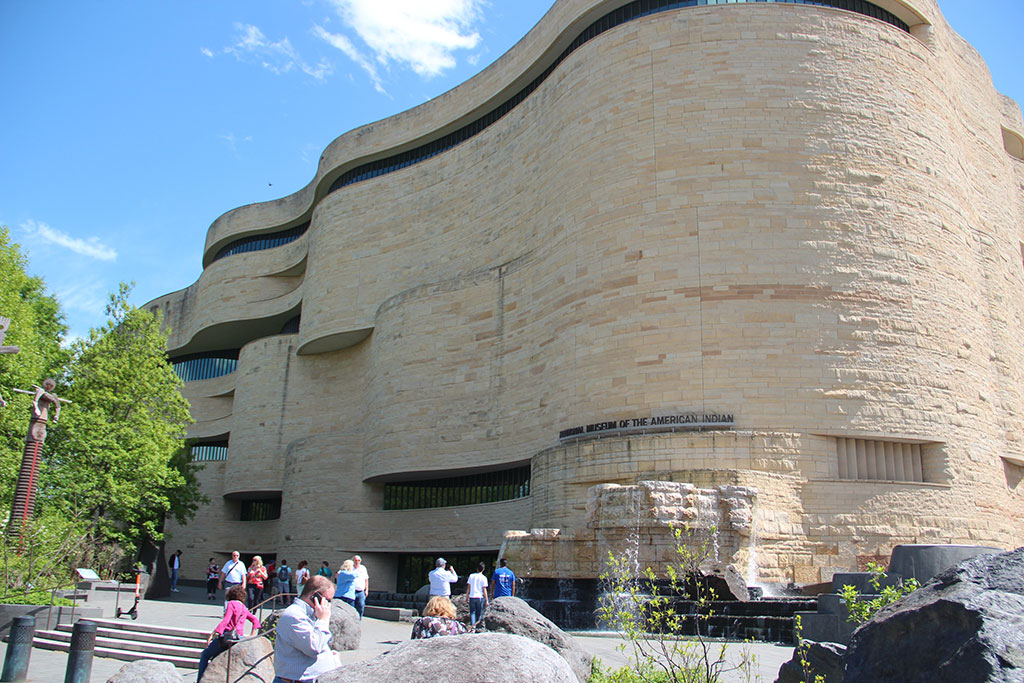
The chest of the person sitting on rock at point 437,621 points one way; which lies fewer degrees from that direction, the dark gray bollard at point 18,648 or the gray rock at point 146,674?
the dark gray bollard

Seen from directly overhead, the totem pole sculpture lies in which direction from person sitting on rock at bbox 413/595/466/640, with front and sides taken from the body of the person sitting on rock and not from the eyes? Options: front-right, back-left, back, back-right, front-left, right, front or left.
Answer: front-left

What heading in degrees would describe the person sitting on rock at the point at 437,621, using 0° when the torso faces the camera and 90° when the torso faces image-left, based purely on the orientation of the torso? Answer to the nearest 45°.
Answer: approximately 180°

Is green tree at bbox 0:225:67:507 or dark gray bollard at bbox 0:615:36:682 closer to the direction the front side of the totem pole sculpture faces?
the dark gray bollard

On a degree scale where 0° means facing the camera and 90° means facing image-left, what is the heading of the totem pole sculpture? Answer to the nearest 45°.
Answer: approximately 315°

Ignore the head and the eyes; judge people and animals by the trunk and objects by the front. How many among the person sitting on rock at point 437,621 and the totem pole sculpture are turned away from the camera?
1

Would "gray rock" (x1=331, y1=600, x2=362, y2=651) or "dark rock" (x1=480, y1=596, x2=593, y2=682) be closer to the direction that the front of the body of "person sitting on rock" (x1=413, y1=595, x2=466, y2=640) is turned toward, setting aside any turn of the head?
the gray rock

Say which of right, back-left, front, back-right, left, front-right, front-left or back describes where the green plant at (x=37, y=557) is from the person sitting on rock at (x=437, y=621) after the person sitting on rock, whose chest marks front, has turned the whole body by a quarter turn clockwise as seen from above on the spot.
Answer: back-left
